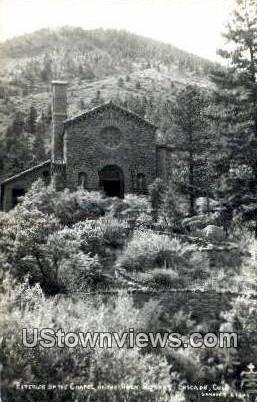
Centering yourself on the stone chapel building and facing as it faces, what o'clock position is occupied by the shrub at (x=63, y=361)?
The shrub is roughly at 12 o'clock from the stone chapel building.

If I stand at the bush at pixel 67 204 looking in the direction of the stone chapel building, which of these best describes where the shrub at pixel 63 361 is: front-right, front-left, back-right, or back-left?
back-right

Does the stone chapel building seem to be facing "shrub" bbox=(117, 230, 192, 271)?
yes

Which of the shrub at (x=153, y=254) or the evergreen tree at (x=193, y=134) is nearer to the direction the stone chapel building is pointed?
the shrub

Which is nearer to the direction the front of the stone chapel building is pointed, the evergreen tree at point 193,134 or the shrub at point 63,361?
the shrub

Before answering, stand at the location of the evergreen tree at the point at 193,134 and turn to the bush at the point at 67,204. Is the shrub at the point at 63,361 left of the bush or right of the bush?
left

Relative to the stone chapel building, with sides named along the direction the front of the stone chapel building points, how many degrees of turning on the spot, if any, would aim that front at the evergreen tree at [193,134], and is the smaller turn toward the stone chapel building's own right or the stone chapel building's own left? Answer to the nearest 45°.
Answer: approximately 45° to the stone chapel building's own left

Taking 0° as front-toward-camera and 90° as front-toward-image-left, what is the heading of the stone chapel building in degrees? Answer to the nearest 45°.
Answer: approximately 0°

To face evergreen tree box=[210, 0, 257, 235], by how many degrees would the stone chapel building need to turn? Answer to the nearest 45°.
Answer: approximately 45° to its left
